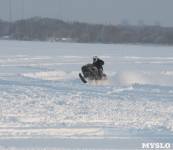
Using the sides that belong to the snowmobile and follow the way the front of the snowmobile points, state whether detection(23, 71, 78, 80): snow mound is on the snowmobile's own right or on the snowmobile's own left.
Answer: on the snowmobile's own right

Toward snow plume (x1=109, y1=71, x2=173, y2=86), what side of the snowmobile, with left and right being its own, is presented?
back

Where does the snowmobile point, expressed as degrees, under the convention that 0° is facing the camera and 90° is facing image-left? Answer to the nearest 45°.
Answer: approximately 45°
